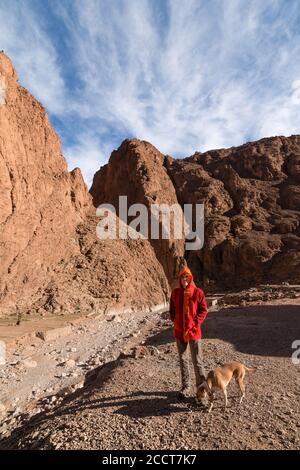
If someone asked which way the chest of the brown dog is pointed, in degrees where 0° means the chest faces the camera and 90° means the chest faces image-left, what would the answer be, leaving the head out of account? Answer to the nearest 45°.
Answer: approximately 45°

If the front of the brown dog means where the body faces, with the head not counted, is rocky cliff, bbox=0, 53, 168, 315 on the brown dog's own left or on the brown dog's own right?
on the brown dog's own right
